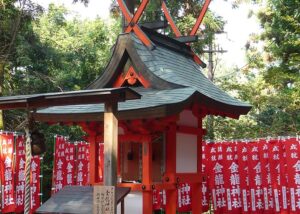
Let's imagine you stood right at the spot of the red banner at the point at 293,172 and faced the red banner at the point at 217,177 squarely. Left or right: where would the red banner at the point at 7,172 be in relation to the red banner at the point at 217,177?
left

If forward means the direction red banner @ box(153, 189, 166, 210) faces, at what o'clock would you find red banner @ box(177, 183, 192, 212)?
red banner @ box(177, 183, 192, 212) is roughly at 9 o'clock from red banner @ box(153, 189, 166, 210).

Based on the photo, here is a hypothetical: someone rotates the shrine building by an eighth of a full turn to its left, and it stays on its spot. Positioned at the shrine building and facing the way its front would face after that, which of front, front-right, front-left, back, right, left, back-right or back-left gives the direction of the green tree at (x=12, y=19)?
back-right

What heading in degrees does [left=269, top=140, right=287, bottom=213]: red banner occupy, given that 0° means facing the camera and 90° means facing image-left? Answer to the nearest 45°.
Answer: approximately 0°

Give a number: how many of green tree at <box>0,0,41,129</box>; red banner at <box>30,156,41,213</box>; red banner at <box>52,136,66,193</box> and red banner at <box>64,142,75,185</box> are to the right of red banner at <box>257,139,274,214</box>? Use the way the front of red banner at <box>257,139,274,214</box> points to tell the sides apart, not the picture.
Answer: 4

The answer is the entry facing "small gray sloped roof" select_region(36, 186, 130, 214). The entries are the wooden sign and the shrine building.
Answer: the shrine building
